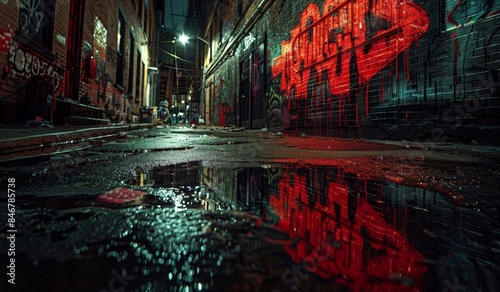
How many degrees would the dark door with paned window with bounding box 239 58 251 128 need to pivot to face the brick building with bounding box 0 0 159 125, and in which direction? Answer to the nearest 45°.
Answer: approximately 45° to its left

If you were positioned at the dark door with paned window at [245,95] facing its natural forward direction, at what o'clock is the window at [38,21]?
The window is roughly at 10 o'clock from the dark door with paned window.

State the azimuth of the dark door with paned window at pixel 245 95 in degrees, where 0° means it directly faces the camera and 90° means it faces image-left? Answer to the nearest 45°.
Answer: approximately 90°
